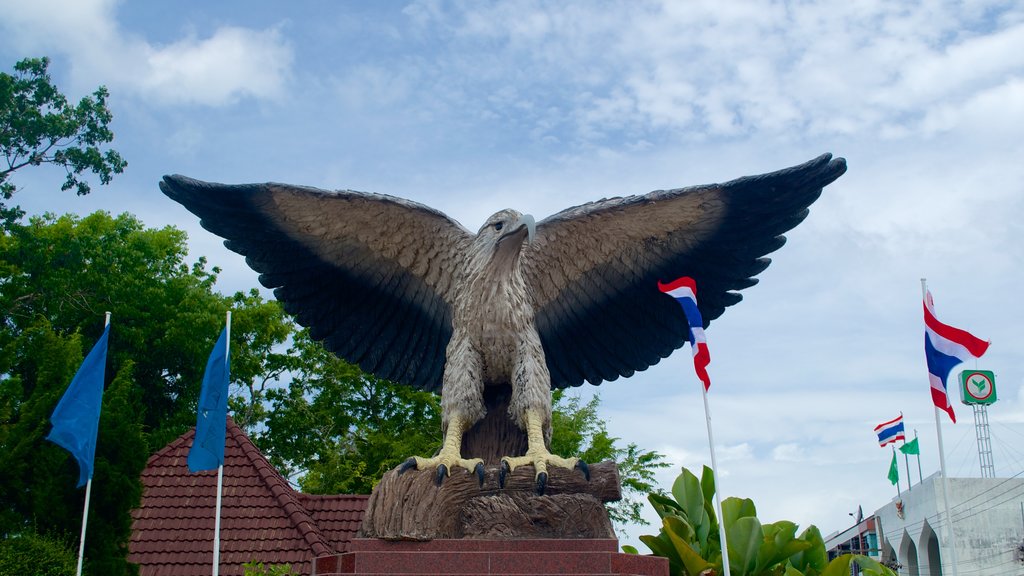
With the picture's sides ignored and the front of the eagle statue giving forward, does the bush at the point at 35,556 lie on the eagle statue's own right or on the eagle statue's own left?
on the eagle statue's own right

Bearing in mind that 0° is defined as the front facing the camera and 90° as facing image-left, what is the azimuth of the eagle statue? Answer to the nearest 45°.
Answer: approximately 0°

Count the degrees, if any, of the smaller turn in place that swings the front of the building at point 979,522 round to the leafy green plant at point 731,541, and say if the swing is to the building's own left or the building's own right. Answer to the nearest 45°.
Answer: approximately 45° to the building's own left

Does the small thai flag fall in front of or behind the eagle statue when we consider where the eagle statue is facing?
behind

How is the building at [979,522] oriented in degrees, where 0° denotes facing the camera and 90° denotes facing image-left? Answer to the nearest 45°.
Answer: approximately 45°

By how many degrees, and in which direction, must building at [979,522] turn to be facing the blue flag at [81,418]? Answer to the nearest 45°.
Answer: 0° — it already faces it
